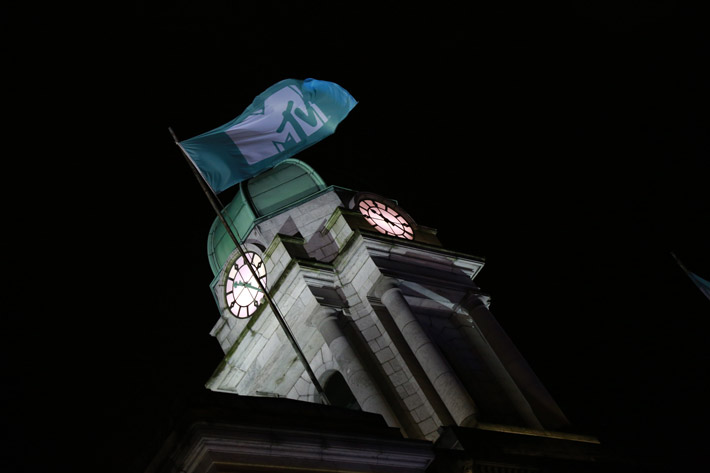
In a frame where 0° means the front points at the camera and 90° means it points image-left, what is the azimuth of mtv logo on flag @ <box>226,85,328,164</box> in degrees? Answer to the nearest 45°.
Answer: approximately 0°
